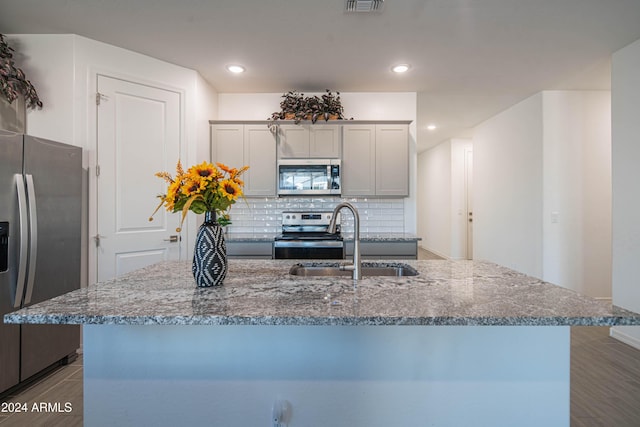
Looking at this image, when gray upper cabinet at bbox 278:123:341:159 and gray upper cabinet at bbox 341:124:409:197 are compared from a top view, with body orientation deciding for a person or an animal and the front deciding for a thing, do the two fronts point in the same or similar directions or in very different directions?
same or similar directions

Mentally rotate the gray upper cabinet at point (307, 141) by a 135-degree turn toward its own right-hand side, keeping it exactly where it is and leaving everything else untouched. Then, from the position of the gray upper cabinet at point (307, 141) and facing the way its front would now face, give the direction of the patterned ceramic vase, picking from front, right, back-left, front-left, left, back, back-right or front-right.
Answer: back-left

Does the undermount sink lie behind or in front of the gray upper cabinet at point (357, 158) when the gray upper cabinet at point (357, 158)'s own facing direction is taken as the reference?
in front

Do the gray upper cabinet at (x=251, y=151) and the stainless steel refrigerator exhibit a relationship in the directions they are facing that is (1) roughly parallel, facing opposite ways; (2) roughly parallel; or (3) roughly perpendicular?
roughly perpendicular

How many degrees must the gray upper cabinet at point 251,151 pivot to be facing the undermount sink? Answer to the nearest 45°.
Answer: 0° — it already faces it

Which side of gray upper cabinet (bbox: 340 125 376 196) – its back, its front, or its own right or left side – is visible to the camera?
front

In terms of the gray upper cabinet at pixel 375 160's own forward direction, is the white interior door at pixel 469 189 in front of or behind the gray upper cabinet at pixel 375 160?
behind

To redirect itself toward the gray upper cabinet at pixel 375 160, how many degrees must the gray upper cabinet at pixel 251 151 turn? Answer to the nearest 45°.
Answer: approximately 90° to its left

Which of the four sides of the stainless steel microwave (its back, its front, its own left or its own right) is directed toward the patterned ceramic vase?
front

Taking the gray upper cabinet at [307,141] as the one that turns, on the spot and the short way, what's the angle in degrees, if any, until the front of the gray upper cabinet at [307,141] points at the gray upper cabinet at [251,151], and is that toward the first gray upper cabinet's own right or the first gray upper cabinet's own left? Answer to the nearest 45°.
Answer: approximately 90° to the first gray upper cabinet's own right

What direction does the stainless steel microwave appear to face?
toward the camera

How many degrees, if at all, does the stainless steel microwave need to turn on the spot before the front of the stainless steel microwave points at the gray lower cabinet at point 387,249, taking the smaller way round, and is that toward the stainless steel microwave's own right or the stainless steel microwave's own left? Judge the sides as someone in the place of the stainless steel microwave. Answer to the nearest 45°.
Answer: approximately 90° to the stainless steel microwave's own left

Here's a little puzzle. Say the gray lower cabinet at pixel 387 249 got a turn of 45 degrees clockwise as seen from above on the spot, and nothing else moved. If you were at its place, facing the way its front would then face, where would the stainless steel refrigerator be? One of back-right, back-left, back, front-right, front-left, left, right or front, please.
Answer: front

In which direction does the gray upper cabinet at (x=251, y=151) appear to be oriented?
toward the camera
